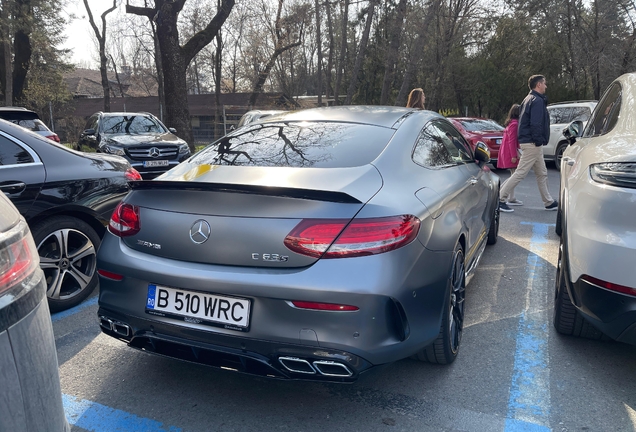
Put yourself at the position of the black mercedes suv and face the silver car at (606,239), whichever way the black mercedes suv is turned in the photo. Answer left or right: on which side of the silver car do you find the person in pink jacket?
left

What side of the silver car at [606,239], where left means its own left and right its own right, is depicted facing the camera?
back

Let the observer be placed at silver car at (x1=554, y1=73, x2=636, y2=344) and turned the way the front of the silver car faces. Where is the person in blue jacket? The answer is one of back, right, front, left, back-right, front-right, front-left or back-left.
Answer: front

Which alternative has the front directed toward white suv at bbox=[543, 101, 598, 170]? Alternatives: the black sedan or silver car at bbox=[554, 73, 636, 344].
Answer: the silver car

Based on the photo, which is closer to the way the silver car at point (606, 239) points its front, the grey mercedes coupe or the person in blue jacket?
the person in blue jacket

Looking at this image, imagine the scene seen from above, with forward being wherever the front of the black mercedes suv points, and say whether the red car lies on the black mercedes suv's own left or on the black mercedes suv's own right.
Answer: on the black mercedes suv's own left

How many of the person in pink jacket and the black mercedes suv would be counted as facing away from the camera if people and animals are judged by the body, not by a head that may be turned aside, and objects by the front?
0

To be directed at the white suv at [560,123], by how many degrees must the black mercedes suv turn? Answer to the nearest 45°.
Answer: approximately 45° to its left
